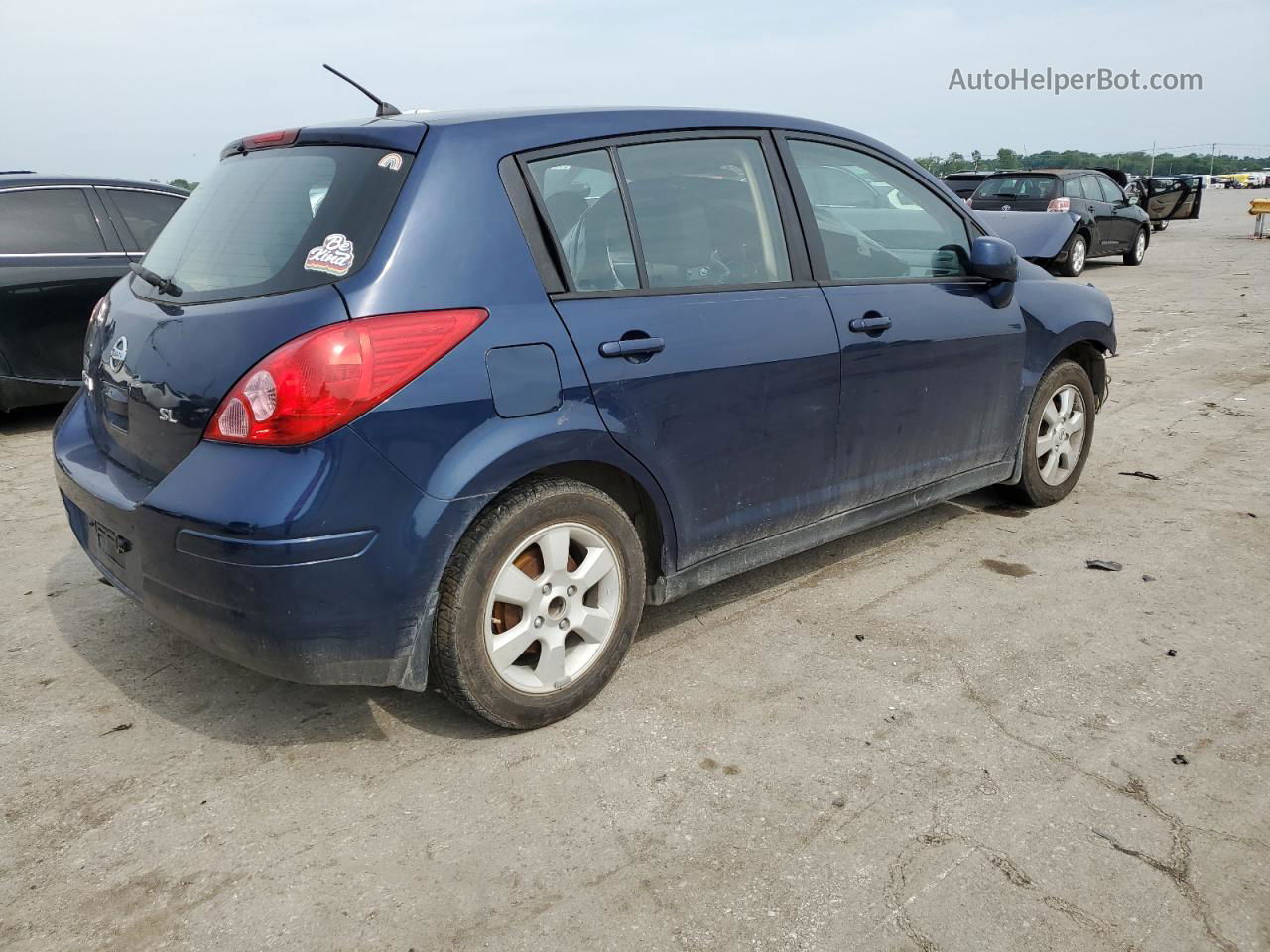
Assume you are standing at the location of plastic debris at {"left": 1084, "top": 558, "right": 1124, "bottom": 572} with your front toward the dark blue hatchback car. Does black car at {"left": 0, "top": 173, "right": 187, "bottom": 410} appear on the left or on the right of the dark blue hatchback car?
right

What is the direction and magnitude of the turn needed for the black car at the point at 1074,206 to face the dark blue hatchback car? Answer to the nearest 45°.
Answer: approximately 135° to its right

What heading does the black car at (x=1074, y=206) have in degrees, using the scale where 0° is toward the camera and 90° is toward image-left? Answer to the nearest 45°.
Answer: approximately 225°

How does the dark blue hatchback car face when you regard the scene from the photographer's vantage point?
facing away from the viewer and to the right of the viewer

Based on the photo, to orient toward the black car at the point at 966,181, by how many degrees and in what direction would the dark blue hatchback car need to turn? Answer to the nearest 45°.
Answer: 0° — it already faces it

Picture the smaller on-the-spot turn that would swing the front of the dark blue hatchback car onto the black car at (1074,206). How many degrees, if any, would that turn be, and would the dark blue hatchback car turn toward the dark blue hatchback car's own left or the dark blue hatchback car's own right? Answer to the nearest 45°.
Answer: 0° — it already faces it

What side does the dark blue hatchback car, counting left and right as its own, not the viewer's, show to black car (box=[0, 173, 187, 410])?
left

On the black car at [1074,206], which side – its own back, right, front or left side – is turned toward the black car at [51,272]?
back
